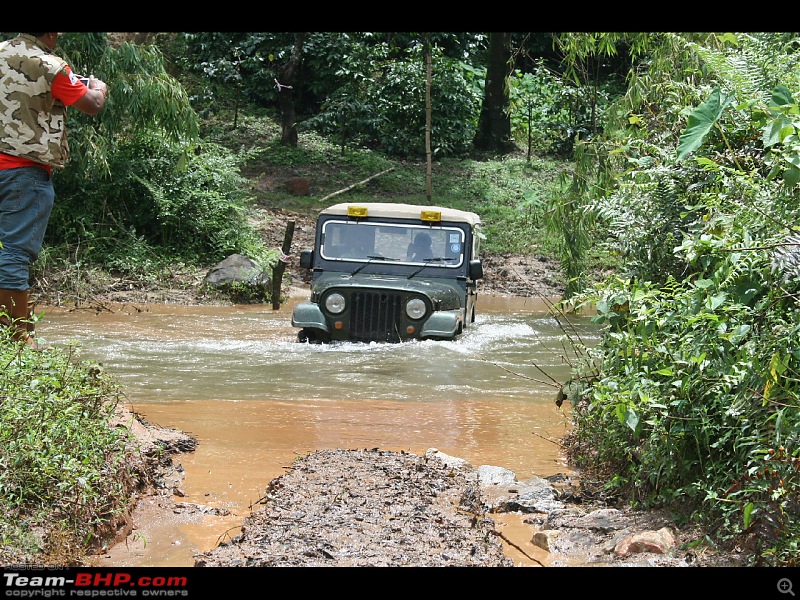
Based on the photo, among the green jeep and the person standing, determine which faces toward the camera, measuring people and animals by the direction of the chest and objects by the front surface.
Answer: the green jeep

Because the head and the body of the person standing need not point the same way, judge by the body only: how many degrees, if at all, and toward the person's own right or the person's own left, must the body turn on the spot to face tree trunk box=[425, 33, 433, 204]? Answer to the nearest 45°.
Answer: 0° — they already face it

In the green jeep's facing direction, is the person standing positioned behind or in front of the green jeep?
in front

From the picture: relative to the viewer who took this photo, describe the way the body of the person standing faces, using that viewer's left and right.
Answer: facing away from the viewer and to the right of the viewer

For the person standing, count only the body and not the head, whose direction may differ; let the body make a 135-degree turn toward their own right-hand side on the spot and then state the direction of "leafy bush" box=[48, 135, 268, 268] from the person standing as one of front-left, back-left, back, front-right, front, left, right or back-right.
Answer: back

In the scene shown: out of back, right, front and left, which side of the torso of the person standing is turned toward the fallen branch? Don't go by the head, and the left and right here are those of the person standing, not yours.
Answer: front

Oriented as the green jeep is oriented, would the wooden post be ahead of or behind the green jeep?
behind

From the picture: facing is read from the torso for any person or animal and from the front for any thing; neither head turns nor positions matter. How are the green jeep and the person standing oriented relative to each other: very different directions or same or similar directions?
very different directions

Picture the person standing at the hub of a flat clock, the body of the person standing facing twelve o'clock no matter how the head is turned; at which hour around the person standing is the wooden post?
The wooden post is roughly at 11 o'clock from the person standing.

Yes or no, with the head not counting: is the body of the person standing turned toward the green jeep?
yes

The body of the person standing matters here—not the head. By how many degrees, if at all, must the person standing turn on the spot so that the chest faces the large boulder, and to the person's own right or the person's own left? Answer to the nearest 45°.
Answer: approximately 45° to the person's own left

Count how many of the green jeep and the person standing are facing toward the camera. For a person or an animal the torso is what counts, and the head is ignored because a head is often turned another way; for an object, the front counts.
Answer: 1

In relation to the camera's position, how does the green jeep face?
facing the viewer

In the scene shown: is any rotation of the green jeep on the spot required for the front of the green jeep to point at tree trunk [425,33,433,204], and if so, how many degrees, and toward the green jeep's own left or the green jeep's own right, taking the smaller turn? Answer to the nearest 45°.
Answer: approximately 180°

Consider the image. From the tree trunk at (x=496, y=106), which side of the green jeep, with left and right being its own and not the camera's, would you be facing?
back
